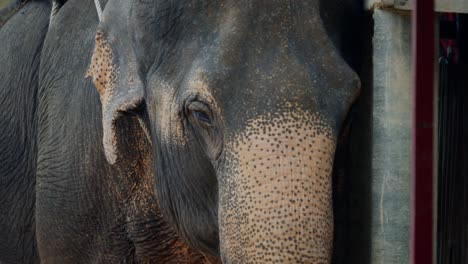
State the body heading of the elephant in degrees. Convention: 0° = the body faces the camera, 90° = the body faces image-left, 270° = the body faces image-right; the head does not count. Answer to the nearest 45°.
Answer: approximately 315°
